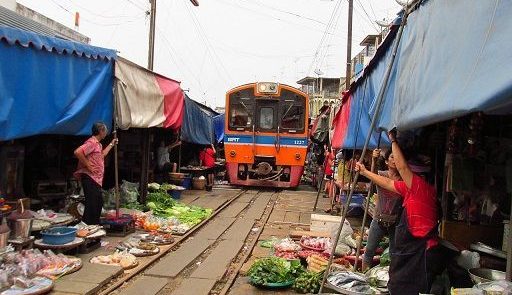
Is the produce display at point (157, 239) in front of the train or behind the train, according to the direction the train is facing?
in front

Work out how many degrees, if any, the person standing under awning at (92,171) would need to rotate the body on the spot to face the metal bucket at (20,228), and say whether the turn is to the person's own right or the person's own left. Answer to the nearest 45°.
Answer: approximately 135° to the person's own right

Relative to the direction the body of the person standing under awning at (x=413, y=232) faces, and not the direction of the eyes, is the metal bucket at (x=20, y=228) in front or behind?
in front

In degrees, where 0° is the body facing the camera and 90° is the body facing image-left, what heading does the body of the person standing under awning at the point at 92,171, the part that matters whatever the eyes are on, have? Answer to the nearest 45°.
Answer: approximately 270°

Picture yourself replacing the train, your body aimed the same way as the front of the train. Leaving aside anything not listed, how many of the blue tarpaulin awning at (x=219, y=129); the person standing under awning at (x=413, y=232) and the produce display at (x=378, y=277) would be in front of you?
2

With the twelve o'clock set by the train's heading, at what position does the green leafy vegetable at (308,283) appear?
The green leafy vegetable is roughly at 12 o'clock from the train.

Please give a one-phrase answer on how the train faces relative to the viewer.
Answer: facing the viewer

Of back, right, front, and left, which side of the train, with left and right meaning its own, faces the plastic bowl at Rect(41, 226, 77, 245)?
front

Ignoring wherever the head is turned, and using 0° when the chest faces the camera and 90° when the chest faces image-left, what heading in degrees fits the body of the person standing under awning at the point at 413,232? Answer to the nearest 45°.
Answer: approximately 90°

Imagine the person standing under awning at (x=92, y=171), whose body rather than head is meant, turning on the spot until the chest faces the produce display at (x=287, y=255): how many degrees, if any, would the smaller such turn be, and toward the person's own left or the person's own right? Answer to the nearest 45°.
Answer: approximately 45° to the person's own right

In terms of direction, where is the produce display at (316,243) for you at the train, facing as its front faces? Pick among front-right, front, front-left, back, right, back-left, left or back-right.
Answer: front

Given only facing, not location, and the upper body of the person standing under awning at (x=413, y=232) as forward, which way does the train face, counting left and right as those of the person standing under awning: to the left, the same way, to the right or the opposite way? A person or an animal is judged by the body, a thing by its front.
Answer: to the left

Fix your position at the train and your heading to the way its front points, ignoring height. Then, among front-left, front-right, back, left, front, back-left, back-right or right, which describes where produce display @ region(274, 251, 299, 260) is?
front

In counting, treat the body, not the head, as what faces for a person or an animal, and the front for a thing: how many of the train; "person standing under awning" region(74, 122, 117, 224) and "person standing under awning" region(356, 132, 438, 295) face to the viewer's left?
1
